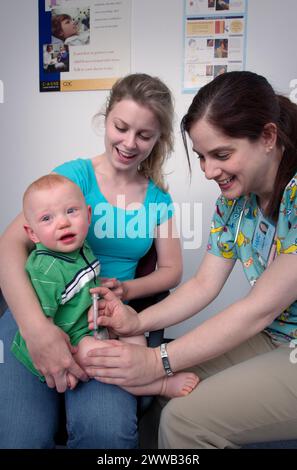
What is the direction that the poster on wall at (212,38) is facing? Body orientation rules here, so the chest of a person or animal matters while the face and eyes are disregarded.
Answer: toward the camera

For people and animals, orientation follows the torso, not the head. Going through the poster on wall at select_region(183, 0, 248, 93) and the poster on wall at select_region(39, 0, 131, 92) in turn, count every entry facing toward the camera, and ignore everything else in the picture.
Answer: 2
